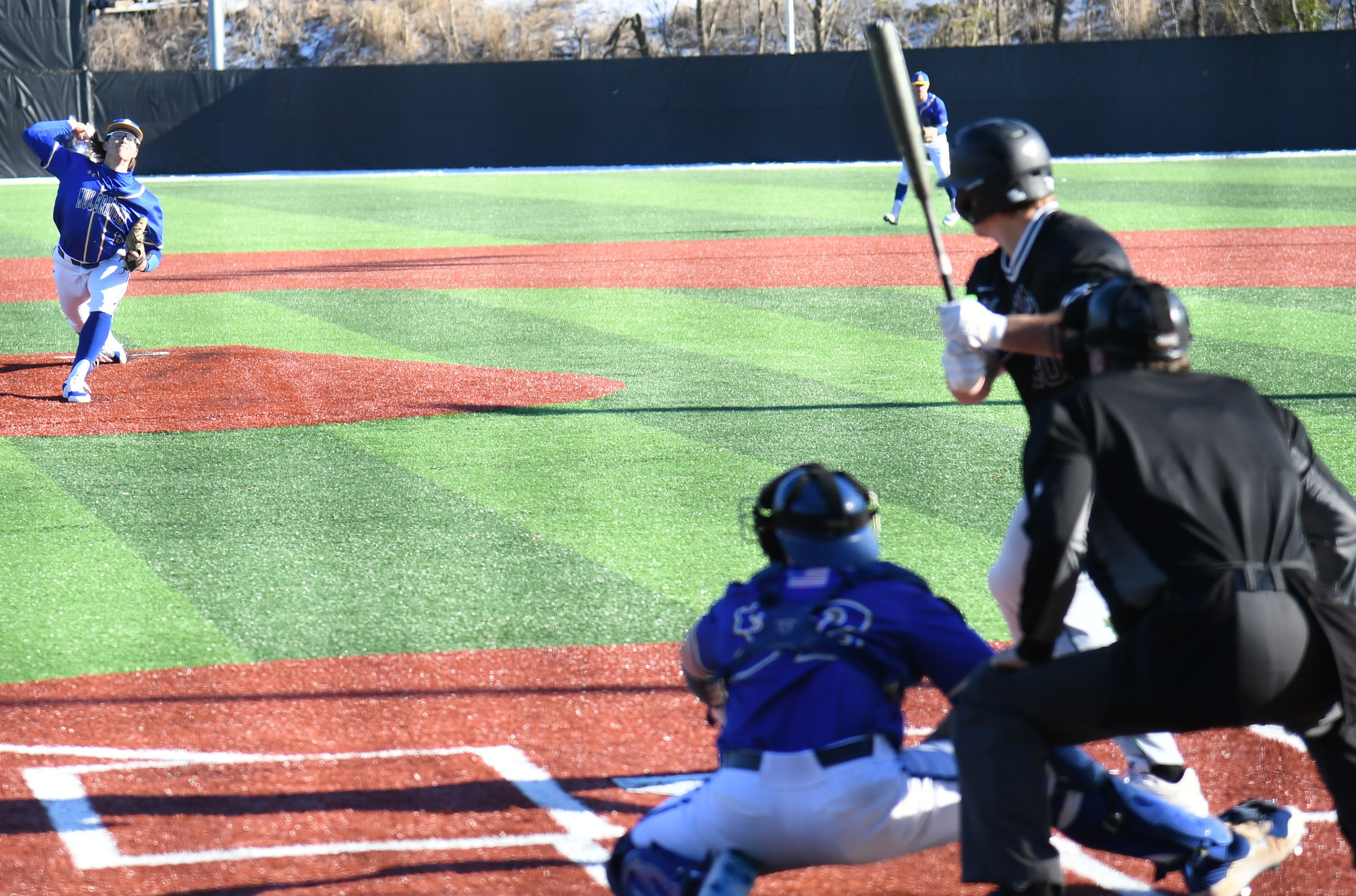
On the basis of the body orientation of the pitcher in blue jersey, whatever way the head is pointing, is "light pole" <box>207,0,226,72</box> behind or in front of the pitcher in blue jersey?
behind

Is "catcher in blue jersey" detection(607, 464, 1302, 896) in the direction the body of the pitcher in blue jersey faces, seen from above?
yes

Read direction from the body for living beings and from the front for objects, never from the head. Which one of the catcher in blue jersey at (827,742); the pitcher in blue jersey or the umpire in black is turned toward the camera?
the pitcher in blue jersey

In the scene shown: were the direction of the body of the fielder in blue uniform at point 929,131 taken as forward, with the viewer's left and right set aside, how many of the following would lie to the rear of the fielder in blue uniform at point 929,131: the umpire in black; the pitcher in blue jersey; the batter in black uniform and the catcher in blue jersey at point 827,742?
0

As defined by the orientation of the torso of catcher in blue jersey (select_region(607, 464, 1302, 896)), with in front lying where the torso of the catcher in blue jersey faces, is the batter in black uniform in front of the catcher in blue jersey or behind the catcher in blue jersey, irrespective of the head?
in front

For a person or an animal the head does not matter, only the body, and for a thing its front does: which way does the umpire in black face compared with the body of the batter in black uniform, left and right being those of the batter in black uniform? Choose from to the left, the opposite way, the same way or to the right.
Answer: to the right

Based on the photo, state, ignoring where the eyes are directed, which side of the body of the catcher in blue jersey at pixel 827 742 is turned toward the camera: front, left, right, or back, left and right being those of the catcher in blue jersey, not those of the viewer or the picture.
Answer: back

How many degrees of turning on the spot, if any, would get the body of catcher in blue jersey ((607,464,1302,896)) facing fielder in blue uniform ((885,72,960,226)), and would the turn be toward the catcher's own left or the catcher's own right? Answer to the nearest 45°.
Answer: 0° — they already face them

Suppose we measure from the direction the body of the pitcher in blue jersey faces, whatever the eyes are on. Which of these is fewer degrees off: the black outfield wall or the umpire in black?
the umpire in black

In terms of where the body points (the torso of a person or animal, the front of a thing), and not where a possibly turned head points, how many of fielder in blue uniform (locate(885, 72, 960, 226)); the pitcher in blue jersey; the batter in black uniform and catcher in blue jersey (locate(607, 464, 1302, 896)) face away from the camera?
1

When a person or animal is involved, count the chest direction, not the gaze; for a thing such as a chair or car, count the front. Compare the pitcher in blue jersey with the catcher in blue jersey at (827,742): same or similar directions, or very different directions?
very different directions

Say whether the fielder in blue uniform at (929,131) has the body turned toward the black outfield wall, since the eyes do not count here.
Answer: no

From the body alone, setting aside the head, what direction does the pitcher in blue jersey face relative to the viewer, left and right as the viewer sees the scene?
facing the viewer

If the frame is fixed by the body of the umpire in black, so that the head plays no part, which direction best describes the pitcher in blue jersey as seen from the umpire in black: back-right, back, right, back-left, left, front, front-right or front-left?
front

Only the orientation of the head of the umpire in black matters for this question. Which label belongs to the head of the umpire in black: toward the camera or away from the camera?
away from the camera

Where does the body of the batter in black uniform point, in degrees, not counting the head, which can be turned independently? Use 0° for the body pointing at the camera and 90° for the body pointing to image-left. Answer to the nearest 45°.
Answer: approximately 45°
